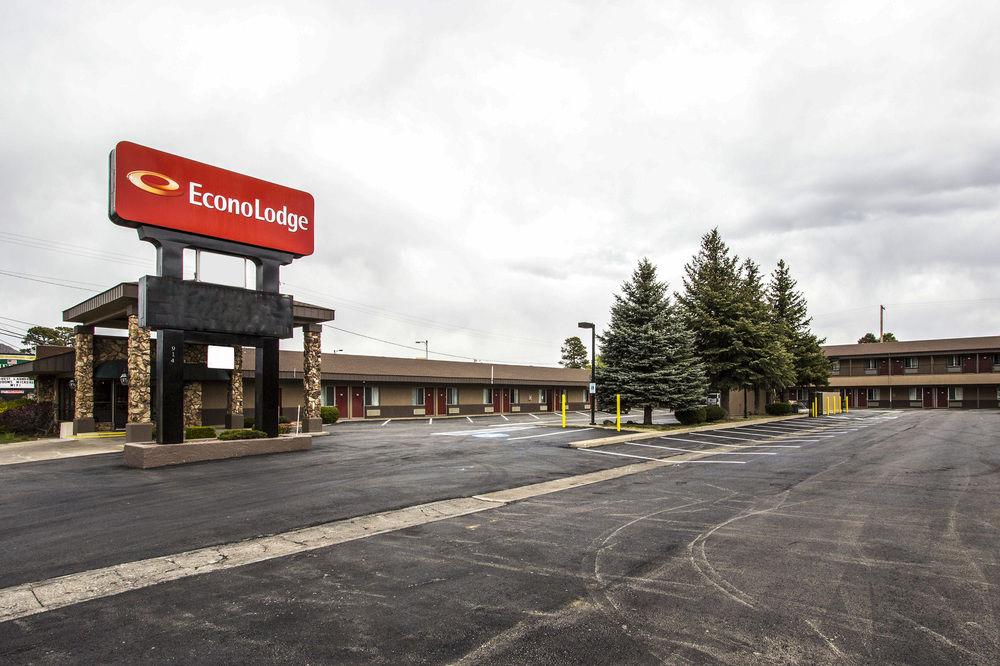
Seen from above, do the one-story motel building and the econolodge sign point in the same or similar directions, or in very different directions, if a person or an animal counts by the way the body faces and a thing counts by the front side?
same or similar directions

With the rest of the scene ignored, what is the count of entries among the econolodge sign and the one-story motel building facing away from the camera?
0

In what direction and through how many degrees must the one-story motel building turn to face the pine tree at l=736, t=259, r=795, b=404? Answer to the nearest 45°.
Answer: approximately 45° to its left

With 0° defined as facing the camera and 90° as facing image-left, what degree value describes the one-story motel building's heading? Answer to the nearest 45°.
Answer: approximately 315°

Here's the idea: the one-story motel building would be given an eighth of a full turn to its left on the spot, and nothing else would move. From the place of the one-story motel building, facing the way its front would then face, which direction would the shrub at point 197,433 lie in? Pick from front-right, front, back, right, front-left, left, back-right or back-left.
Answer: right

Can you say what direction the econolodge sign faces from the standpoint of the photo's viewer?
facing the viewer and to the right of the viewer

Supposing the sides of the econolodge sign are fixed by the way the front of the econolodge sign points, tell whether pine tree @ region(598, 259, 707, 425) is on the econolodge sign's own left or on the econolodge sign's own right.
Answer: on the econolodge sign's own left

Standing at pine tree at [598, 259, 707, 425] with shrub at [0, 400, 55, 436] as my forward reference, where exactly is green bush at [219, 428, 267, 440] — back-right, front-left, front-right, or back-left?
front-left

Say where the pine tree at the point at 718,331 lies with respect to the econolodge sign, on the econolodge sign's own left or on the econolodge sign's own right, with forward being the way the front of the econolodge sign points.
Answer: on the econolodge sign's own left

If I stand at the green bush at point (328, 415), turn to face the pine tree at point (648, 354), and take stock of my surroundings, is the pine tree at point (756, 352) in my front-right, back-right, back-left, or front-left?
front-left

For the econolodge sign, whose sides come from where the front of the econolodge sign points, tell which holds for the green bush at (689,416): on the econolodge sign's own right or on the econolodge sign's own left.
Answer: on the econolodge sign's own left
